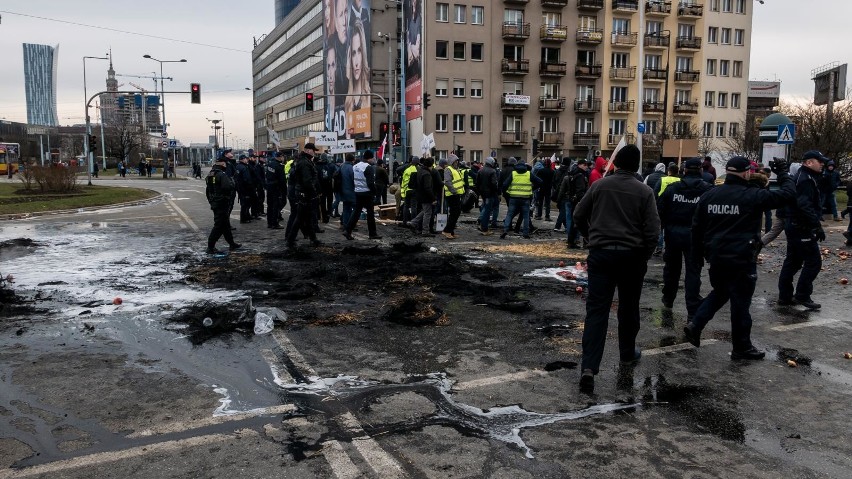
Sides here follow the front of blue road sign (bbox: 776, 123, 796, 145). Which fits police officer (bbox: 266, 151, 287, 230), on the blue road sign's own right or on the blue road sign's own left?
on the blue road sign's own right

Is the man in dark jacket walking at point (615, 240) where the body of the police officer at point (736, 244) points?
no

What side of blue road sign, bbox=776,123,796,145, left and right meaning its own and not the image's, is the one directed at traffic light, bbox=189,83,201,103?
right

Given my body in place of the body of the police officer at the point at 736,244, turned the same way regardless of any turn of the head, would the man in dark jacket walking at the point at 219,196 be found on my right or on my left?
on my left

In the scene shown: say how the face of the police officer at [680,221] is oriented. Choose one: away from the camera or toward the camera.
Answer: away from the camera

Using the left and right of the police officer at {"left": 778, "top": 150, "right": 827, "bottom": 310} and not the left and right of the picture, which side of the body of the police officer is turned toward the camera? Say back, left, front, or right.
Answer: right

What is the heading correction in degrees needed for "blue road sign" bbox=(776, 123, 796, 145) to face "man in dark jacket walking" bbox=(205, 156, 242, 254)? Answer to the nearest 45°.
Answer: approximately 45° to its right

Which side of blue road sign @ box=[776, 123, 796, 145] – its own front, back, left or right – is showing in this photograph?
front

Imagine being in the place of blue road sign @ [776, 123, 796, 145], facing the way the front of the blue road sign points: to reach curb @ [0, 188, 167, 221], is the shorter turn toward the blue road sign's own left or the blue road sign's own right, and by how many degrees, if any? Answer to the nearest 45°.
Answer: approximately 90° to the blue road sign's own right

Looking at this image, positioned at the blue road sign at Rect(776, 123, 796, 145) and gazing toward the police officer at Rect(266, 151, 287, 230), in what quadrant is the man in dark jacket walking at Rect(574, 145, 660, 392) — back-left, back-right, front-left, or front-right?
front-left

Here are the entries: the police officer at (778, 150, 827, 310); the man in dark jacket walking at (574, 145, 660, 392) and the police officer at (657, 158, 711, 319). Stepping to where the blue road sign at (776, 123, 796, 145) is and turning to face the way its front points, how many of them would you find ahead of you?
3

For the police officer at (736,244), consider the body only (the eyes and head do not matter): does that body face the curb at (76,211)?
no

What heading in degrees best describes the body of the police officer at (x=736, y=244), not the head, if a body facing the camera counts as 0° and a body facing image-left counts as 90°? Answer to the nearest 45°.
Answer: approximately 225°

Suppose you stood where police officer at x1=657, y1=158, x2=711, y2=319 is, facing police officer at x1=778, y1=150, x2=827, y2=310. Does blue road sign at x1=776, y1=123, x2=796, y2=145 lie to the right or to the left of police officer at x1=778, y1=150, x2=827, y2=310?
left
